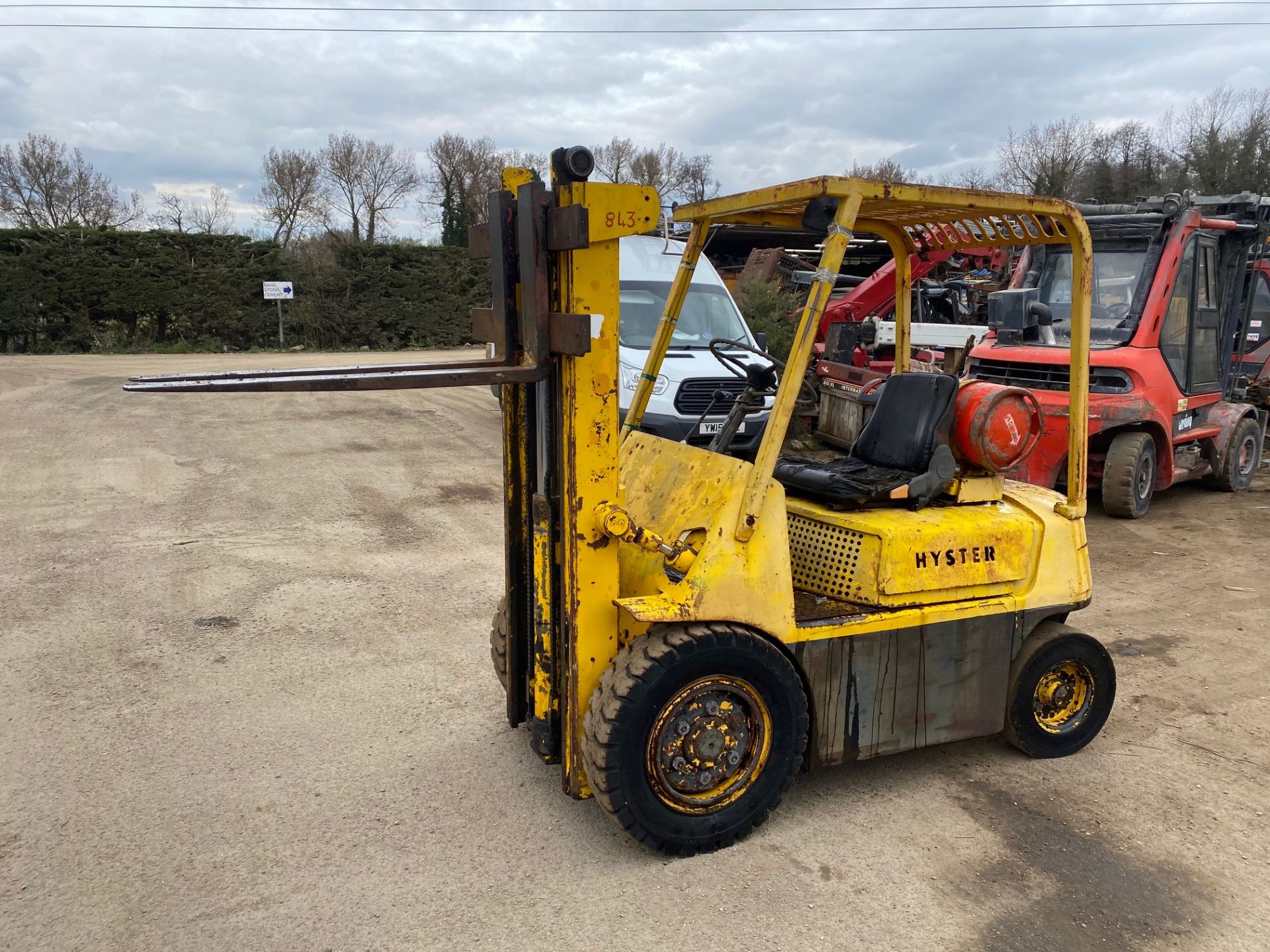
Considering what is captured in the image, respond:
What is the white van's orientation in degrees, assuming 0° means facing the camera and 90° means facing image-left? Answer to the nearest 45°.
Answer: approximately 315°

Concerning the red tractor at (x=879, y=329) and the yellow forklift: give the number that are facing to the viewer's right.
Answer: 0

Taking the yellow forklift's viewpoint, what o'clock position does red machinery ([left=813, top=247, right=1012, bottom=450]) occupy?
The red machinery is roughly at 5 o'clock from the yellow forklift.

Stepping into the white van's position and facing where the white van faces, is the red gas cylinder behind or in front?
in front

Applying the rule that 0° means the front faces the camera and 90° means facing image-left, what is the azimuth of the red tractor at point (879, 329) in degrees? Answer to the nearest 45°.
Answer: approximately 45°

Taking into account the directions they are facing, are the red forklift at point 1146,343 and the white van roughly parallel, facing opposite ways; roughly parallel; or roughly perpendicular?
roughly perpendicular

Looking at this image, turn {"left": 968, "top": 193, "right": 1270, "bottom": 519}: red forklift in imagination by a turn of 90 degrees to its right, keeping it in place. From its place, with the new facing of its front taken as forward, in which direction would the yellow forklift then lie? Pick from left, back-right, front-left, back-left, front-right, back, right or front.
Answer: front-right

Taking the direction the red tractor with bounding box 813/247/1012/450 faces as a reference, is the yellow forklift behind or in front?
in front

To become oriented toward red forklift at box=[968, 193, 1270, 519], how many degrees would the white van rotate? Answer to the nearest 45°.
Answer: approximately 45° to its left

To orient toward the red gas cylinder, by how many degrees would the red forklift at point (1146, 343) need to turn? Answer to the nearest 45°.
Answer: approximately 135° to its right

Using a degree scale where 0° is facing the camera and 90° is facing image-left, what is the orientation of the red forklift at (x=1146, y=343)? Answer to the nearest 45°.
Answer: approximately 225°

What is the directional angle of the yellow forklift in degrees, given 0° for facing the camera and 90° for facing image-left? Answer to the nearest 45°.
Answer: approximately 45°

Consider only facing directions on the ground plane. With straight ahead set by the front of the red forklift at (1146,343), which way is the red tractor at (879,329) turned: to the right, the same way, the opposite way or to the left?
the opposite way
